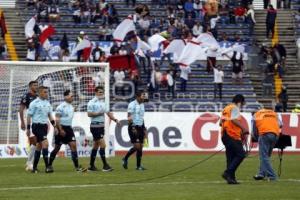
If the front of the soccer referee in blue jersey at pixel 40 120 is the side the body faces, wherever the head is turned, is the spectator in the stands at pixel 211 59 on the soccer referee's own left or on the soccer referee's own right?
on the soccer referee's own left

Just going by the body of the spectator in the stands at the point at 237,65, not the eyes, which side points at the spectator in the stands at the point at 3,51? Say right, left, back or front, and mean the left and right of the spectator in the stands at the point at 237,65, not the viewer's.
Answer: right

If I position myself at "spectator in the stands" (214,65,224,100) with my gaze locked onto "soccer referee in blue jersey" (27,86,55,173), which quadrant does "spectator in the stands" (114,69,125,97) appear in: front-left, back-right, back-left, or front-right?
front-right

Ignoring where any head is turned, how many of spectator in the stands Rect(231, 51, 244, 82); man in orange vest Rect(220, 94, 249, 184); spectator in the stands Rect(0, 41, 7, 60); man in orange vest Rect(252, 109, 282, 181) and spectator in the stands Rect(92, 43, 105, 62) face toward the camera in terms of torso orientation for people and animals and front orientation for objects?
3

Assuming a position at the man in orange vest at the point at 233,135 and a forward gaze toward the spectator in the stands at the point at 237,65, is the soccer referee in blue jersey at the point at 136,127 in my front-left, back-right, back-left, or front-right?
front-left

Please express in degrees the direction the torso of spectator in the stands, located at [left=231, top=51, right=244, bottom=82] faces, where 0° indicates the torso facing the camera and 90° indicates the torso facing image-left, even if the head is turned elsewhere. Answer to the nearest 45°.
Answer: approximately 0°

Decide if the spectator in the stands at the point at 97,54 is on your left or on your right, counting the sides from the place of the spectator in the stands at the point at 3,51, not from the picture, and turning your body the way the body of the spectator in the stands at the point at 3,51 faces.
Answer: on your left

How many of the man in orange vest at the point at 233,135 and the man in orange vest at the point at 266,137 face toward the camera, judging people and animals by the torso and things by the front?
0

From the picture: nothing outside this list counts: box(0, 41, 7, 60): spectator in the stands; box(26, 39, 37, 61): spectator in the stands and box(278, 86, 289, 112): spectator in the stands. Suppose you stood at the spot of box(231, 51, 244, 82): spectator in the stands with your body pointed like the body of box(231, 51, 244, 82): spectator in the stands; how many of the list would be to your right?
2

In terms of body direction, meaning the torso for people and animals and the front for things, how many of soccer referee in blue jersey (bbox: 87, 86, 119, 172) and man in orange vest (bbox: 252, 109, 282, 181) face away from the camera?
1

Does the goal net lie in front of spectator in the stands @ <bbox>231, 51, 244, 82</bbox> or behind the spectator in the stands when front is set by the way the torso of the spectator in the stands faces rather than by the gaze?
in front
